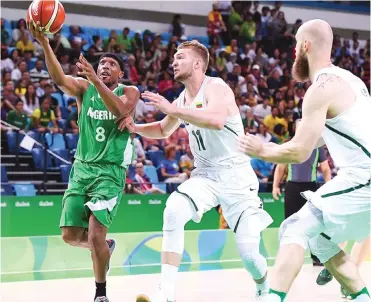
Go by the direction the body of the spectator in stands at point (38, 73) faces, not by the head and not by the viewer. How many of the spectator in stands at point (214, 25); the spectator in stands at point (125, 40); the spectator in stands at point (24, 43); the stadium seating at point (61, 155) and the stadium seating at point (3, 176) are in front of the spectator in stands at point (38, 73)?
2

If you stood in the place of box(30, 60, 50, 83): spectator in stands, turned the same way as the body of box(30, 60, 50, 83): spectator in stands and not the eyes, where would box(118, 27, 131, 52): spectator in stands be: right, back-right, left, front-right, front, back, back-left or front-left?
back-left

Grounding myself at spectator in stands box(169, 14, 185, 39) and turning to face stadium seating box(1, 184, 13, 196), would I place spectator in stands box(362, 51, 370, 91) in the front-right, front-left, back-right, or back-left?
back-left

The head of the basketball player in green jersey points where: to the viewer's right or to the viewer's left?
to the viewer's left

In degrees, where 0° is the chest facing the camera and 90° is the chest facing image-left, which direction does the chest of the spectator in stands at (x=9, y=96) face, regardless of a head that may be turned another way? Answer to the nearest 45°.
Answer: approximately 0°

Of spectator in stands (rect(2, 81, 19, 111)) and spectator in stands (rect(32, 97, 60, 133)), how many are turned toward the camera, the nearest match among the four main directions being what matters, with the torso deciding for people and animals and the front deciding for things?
2

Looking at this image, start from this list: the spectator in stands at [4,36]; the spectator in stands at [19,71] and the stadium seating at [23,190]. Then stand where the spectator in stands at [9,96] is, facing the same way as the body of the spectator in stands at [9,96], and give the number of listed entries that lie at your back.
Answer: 2
